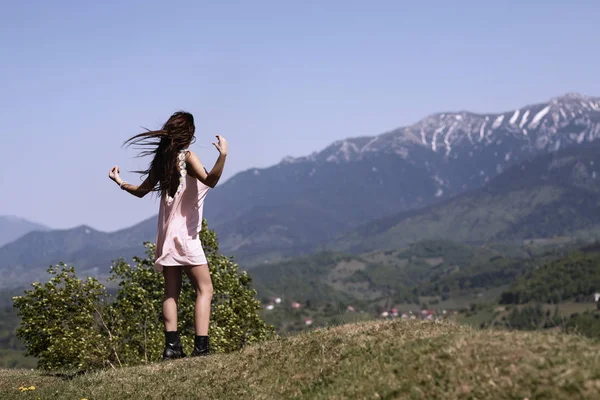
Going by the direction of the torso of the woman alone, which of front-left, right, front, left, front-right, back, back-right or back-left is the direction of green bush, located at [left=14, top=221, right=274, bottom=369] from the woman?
front-left

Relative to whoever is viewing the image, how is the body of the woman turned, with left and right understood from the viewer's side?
facing away from the viewer and to the right of the viewer

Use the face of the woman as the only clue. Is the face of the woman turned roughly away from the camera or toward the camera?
away from the camera
